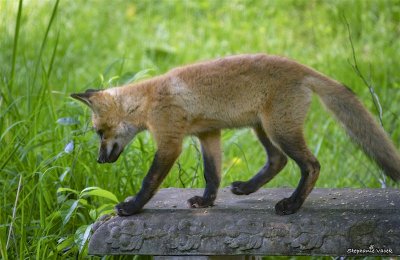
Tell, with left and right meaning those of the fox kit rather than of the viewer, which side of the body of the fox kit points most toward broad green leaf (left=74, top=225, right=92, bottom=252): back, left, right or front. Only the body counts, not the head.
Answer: front

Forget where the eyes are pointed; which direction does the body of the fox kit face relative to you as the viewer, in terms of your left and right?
facing to the left of the viewer
